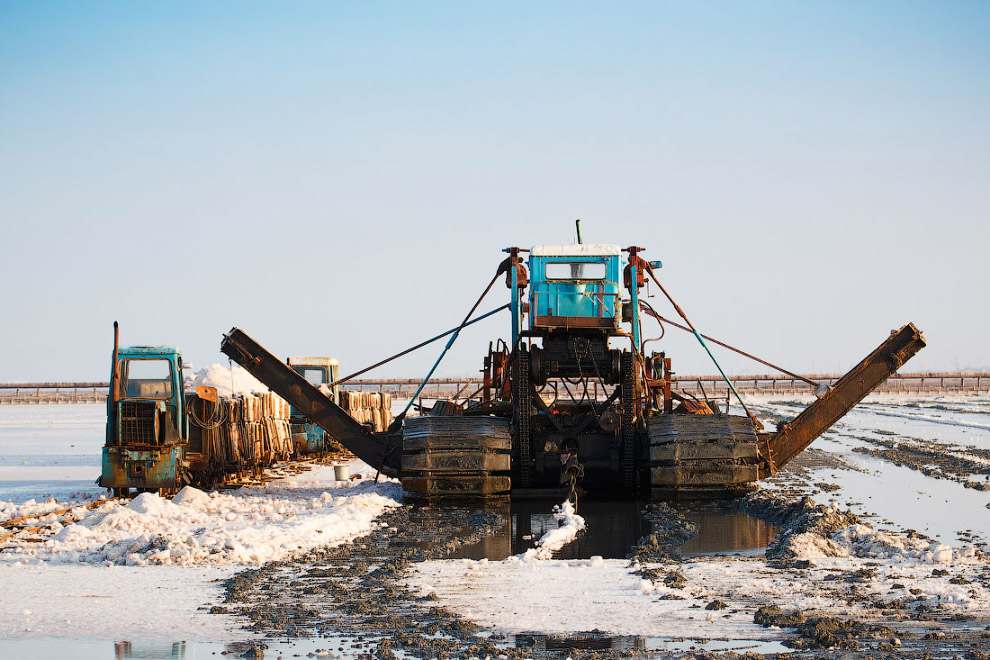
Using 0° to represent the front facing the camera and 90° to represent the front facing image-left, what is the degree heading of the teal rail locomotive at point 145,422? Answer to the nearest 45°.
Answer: approximately 0°

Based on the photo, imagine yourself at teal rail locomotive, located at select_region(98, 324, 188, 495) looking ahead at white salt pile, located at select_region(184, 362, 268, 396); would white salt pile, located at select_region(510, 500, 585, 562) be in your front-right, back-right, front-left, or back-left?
back-right

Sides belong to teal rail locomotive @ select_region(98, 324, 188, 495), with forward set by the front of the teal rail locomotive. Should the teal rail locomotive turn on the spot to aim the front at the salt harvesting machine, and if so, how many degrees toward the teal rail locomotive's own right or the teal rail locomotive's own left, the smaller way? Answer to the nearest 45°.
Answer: approximately 90° to the teal rail locomotive's own left

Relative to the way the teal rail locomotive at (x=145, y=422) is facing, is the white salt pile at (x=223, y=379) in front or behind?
behind

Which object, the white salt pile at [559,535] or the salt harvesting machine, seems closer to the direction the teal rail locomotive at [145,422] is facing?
the white salt pile

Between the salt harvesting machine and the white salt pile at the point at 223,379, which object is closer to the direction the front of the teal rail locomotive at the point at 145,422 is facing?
the salt harvesting machine

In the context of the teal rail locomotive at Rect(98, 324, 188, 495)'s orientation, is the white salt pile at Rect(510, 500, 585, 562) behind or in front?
in front
